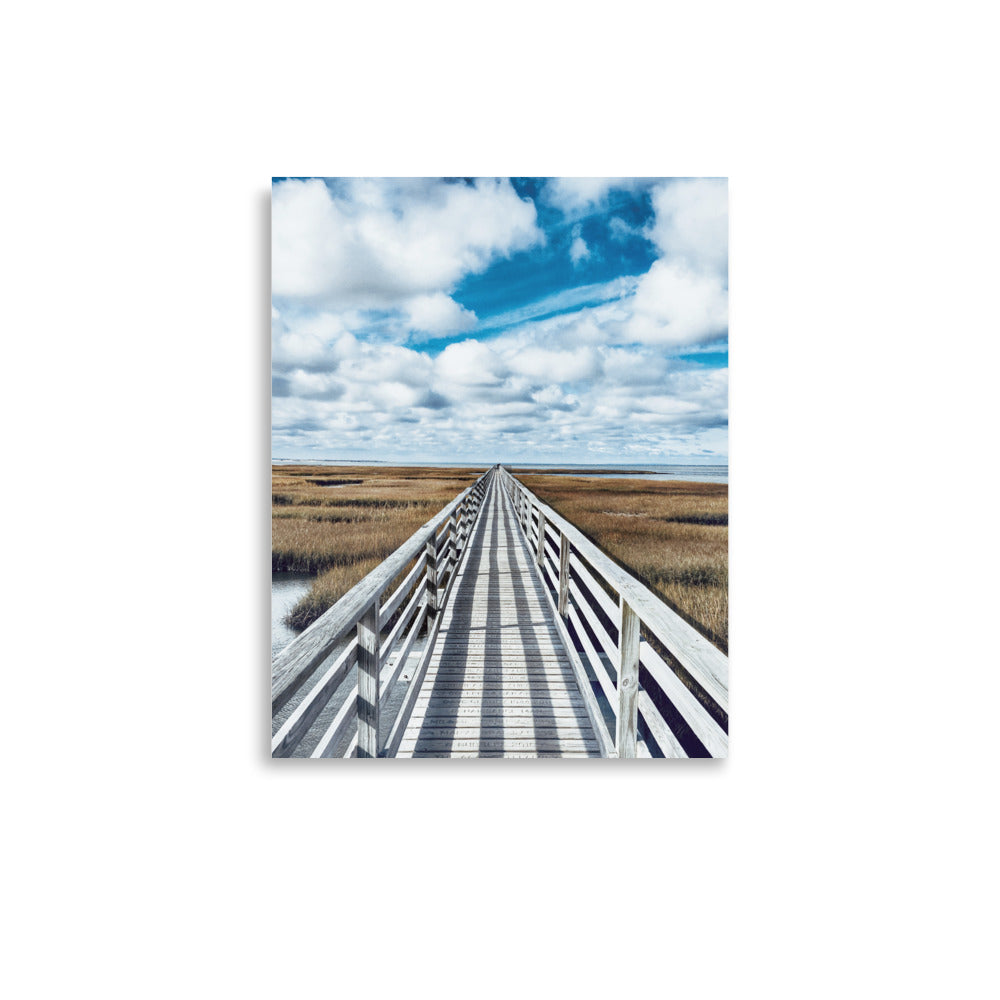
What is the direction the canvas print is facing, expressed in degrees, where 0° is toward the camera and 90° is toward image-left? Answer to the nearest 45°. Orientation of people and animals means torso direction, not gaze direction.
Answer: approximately 0°
